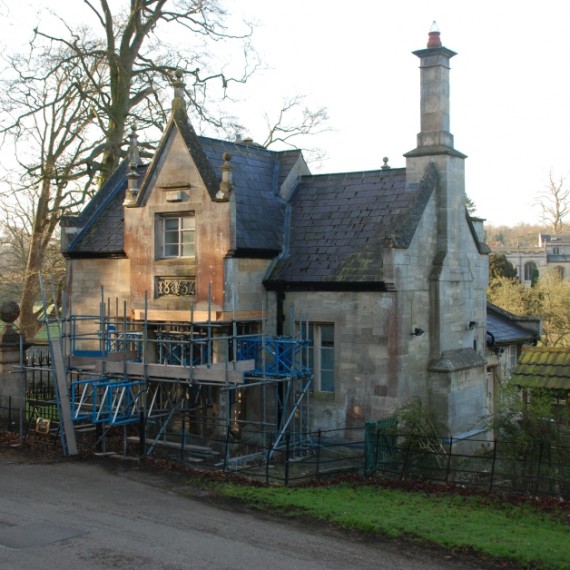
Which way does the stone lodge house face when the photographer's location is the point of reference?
facing the viewer and to the left of the viewer
